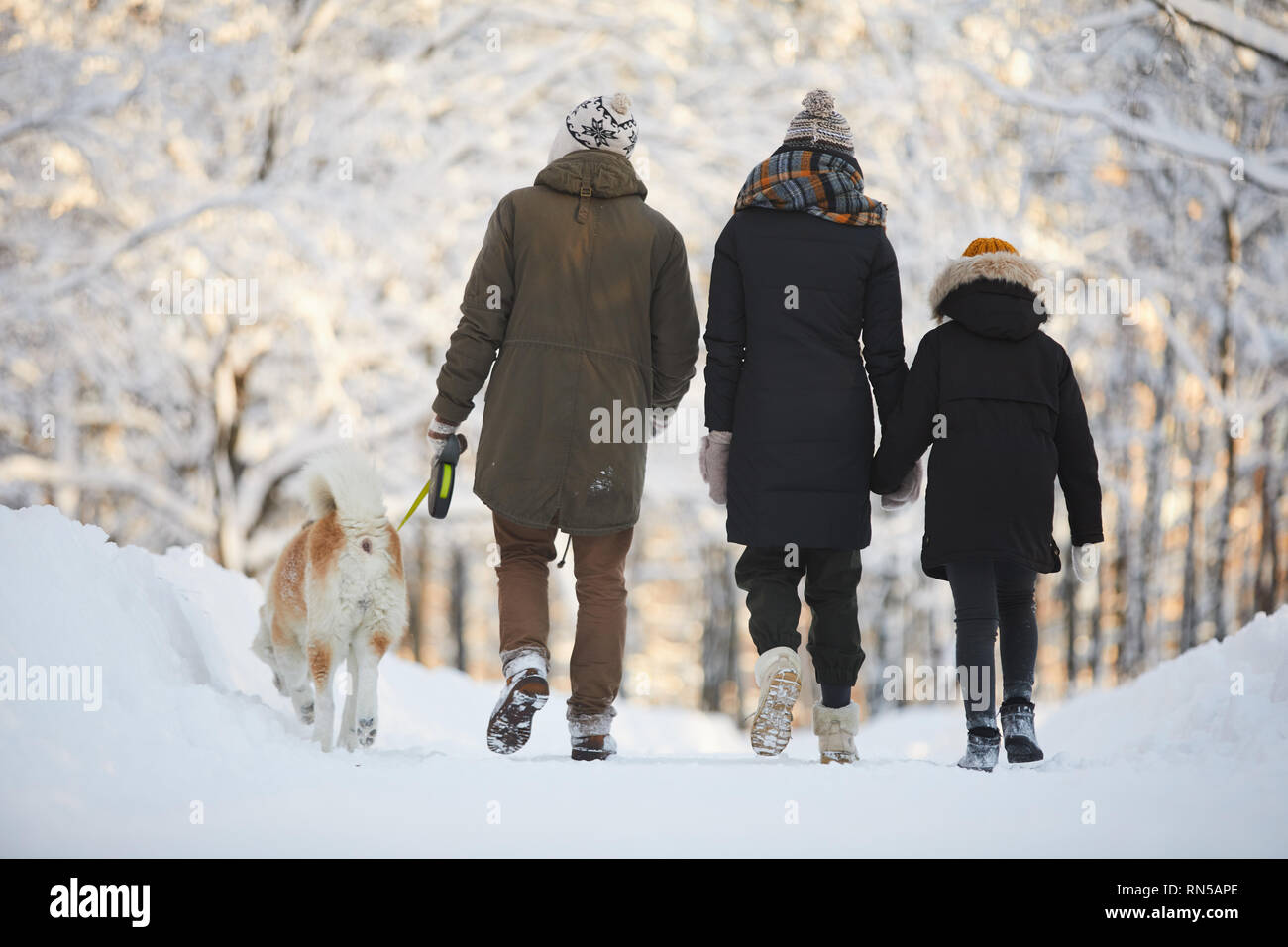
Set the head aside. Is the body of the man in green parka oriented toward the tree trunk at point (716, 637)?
yes

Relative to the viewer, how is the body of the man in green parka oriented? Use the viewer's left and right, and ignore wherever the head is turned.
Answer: facing away from the viewer

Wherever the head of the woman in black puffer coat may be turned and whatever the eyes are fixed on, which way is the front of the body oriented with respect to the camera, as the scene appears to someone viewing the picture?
away from the camera

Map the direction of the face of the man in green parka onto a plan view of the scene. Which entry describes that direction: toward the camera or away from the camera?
away from the camera

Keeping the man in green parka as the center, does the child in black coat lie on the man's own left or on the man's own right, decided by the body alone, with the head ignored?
on the man's own right

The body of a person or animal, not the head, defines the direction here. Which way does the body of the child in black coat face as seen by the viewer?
away from the camera

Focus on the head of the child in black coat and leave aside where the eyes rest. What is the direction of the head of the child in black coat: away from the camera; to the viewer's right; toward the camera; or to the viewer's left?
away from the camera

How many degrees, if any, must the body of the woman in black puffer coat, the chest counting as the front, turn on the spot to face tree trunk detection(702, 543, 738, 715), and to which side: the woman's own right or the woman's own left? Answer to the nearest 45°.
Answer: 0° — they already face it

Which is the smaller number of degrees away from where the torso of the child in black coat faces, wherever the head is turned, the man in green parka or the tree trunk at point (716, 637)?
the tree trunk
